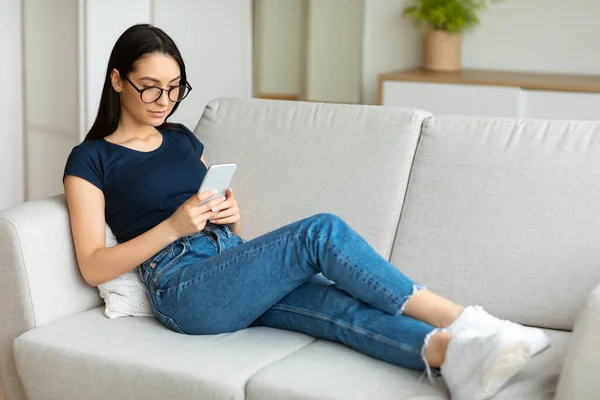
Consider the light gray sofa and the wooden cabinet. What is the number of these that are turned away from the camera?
0

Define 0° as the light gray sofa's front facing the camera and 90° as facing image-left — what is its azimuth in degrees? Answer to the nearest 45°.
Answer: approximately 45°

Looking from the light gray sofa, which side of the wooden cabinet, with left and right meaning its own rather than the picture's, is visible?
front

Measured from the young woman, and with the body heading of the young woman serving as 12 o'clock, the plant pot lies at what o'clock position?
The plant pot is roughly at 8 o'clock from the young woman.

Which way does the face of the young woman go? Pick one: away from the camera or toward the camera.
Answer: toward the camera

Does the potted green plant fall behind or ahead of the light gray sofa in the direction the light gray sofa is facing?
behind

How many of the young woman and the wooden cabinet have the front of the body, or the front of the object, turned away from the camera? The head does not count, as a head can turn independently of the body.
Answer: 0

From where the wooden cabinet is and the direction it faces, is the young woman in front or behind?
in front

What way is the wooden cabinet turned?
toward the camera

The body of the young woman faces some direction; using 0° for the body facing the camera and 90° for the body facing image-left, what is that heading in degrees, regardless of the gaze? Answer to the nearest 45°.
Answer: approximately 315°
